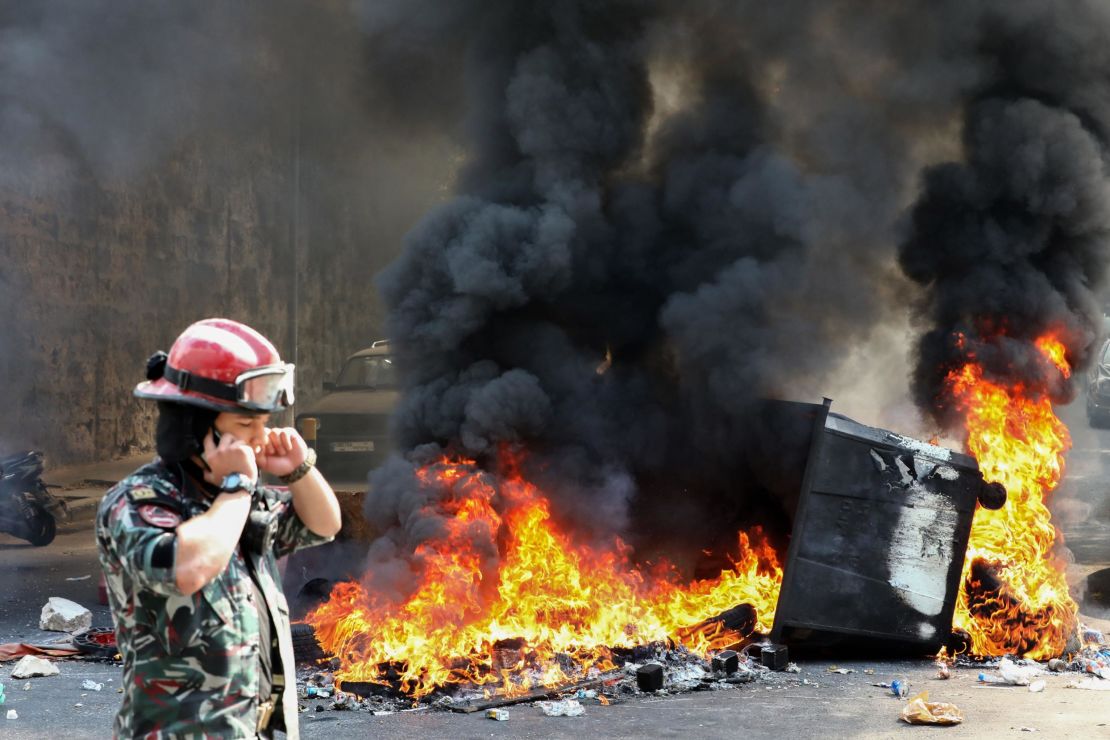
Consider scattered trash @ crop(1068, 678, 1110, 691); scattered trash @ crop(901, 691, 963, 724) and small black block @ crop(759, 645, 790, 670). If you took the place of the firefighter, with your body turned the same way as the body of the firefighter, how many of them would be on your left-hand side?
3

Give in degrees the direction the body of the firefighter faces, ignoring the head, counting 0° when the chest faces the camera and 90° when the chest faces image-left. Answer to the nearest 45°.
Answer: approximately 315°

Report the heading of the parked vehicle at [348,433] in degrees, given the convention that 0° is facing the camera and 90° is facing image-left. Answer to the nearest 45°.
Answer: approximately 0°

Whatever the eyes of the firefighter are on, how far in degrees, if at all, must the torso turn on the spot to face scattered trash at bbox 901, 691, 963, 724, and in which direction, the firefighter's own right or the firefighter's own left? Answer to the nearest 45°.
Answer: approximately 90° to the firefighter's own left

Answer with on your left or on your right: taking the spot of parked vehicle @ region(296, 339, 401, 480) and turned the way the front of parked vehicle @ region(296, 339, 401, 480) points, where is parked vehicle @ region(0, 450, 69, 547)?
on your right

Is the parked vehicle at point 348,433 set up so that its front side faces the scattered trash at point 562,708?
yes

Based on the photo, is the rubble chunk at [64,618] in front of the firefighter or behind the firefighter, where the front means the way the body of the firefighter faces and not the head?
behind

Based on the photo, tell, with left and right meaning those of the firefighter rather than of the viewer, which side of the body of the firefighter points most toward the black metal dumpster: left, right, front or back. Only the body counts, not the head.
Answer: left

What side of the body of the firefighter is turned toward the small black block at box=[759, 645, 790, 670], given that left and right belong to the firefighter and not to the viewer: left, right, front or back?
left

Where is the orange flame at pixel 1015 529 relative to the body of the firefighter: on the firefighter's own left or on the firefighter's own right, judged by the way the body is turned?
on the firefighter's own left
